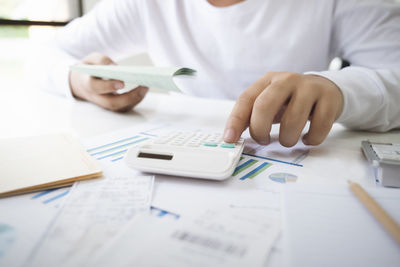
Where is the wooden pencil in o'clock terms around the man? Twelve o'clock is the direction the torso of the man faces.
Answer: The wooden pencil is roughly at 12 o'clock from the man.

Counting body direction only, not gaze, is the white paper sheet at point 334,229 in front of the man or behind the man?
in front

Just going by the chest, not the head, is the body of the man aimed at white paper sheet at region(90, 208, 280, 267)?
yes

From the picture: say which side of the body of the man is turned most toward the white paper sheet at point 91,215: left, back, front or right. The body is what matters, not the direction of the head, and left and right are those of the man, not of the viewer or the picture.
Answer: front

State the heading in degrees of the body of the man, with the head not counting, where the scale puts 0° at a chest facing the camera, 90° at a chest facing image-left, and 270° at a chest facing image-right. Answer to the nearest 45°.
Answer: approximately 0°
